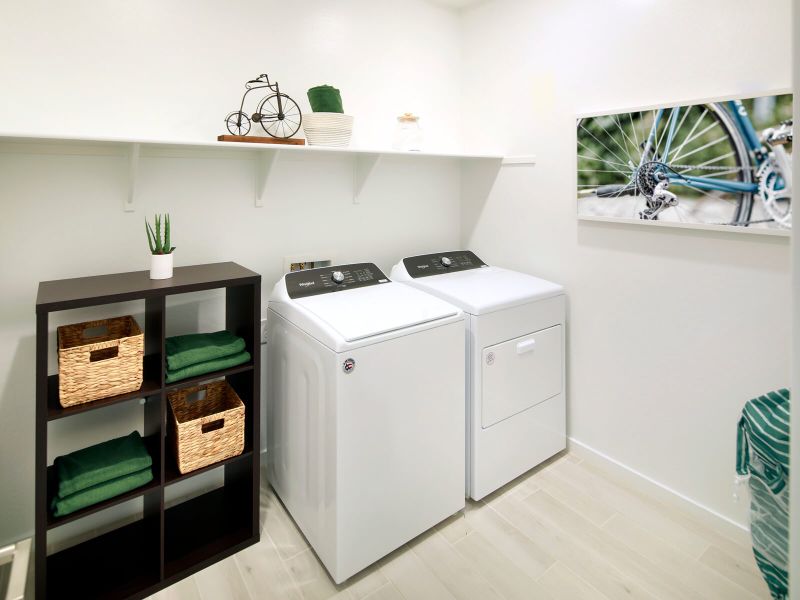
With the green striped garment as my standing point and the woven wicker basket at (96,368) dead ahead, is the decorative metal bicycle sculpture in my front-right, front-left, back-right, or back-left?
front-right

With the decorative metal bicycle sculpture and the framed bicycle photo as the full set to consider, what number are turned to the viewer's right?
1

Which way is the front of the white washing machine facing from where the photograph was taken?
facing the viewer and to the right of the viewer

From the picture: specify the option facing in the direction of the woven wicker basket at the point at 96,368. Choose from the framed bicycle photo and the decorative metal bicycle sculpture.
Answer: the framed bicycle photo

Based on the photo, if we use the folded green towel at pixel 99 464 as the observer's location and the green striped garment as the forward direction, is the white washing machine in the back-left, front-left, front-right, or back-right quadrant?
front-left

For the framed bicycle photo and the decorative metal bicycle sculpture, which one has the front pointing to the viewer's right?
the decorative metal bicycle sculpture

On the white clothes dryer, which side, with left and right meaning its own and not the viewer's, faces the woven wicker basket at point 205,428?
right

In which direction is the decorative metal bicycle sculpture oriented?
to the viewer's right

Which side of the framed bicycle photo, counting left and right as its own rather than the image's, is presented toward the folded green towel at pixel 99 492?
front

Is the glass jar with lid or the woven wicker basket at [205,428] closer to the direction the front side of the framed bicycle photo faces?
the woven wicker basket

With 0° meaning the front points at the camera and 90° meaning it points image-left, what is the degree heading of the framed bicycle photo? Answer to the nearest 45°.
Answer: approximately 45°

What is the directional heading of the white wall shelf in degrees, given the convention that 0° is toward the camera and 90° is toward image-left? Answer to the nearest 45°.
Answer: approximately 315°
